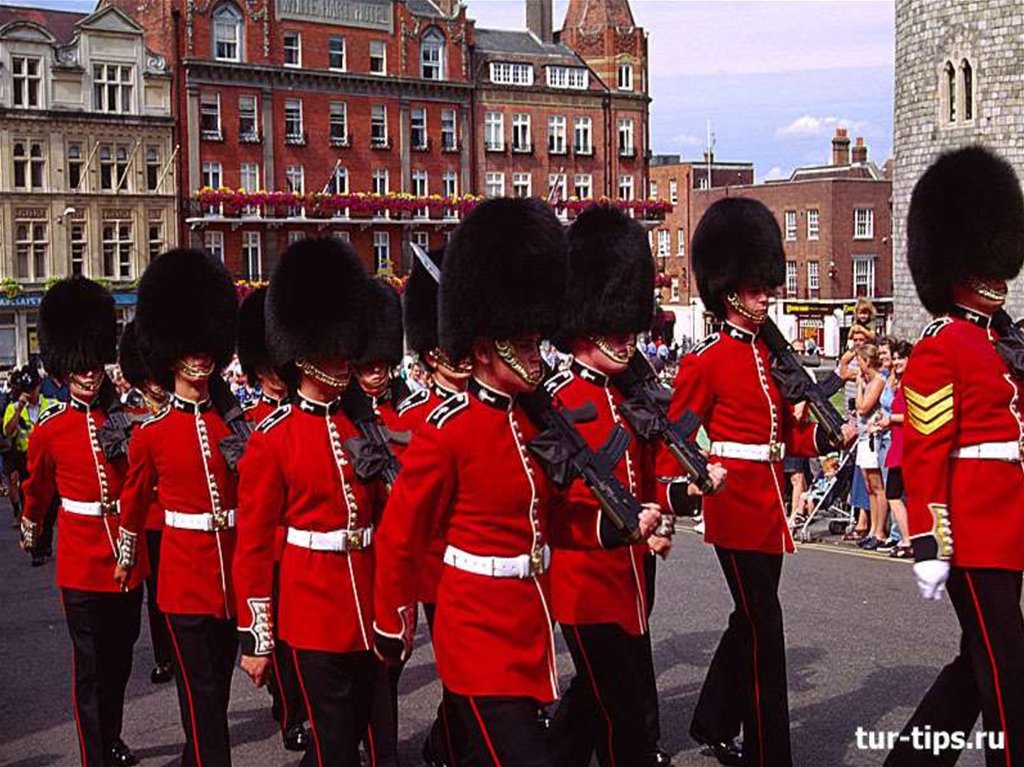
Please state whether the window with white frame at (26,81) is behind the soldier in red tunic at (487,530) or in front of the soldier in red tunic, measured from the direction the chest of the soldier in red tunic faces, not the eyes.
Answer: behind

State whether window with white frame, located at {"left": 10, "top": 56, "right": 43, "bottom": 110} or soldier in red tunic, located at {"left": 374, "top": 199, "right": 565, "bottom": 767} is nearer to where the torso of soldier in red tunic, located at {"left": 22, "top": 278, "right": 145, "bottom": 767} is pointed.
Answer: the soldier in red tunic

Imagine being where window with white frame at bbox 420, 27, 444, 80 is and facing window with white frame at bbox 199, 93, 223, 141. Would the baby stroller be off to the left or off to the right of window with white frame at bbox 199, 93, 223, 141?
left

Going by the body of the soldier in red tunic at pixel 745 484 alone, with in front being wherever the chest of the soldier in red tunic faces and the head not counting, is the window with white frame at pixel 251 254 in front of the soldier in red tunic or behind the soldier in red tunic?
behind

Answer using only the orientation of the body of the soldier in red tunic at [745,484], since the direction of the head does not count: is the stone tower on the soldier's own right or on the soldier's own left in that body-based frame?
on the soldier's own left

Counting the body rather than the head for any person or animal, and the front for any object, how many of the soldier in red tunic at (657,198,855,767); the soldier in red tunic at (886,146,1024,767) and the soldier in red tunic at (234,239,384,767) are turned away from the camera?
0
